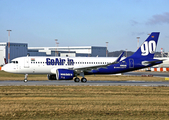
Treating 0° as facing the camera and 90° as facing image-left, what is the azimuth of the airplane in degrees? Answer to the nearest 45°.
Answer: approximately 90°
